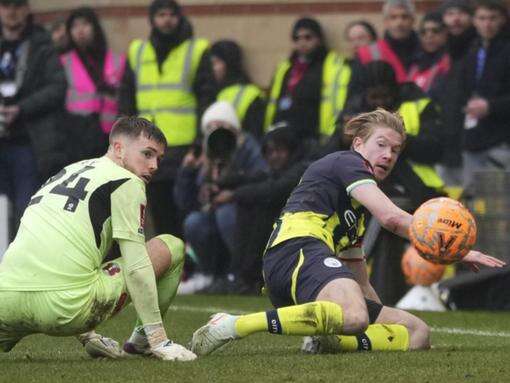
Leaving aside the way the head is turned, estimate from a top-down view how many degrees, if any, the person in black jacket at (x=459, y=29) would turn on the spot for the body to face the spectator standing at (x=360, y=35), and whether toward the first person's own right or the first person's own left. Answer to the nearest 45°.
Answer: approximately 135° to the first person's own right

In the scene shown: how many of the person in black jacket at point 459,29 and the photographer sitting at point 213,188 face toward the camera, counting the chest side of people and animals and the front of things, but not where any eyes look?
2

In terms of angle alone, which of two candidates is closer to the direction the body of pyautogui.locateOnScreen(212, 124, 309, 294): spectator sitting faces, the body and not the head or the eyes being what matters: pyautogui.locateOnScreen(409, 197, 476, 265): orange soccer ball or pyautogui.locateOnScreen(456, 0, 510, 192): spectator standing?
the orange soccer ball

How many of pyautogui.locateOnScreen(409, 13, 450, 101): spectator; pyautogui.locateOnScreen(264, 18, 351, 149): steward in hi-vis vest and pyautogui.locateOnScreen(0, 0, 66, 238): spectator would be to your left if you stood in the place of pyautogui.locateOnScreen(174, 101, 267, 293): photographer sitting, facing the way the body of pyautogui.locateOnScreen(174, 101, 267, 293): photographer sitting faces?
2

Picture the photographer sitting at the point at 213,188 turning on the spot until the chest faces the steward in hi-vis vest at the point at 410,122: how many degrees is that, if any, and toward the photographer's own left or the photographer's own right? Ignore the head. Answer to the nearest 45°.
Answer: approximately 45° to the photographer's own left
